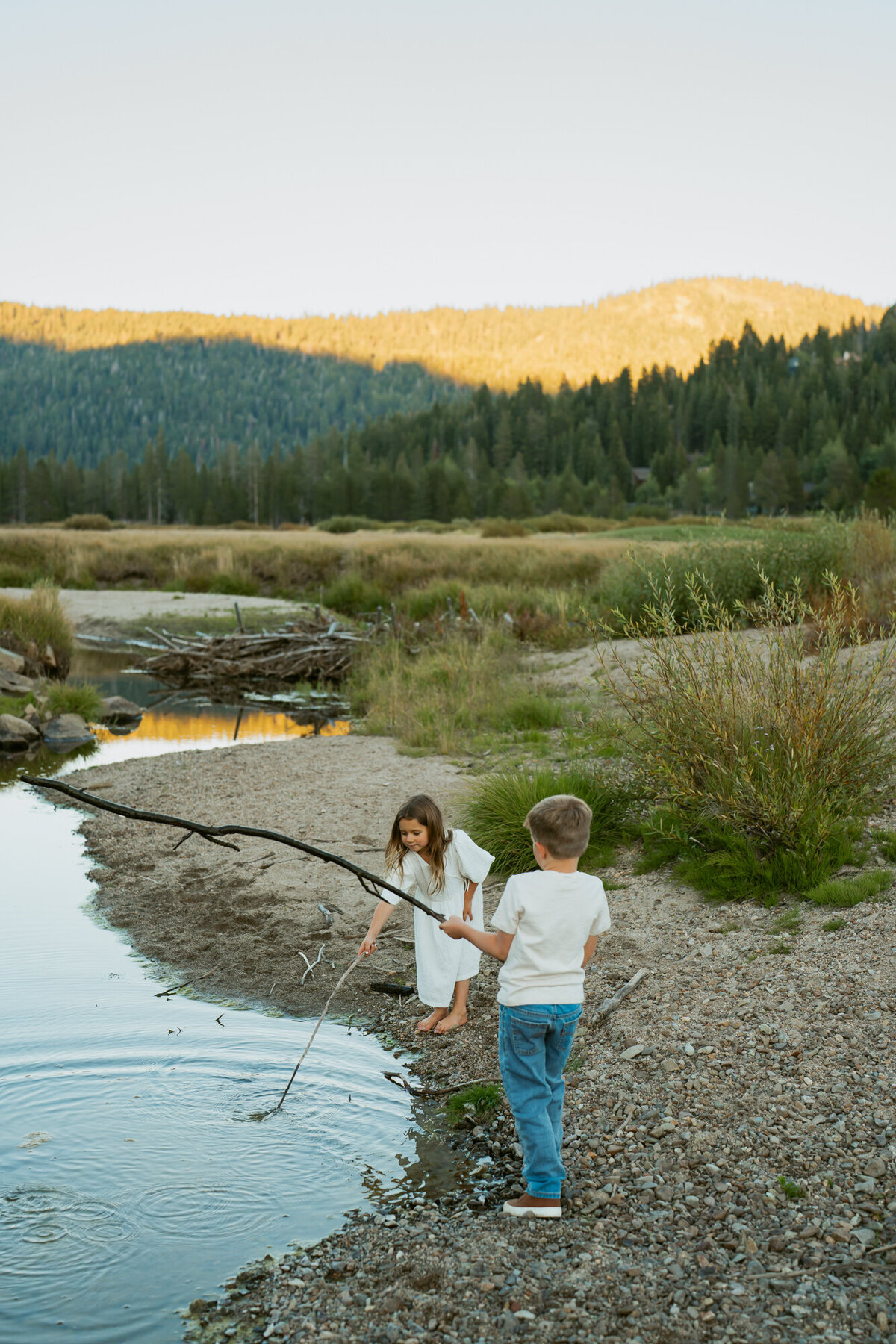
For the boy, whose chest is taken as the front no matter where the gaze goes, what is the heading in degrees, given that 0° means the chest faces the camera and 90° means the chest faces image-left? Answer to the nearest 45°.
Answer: approximately 135°

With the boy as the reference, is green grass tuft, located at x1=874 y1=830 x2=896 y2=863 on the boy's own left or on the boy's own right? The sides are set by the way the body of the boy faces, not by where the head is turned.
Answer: on the boy's own right

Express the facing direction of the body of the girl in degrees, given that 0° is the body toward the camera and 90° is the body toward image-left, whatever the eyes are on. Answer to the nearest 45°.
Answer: approximately 45°

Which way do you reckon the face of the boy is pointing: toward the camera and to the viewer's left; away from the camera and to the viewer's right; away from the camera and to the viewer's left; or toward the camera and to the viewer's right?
away from the camera and to the viewer's left

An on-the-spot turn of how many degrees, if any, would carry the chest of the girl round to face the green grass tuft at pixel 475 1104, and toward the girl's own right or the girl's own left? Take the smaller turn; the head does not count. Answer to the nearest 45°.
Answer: approximately 45° to the girl's own left
